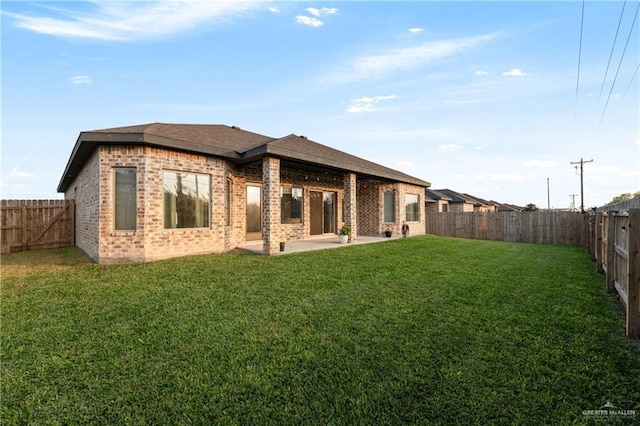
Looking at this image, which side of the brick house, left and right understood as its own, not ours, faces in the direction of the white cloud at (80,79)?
front

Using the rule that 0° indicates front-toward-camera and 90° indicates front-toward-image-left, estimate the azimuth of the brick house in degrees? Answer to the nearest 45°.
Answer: approximately 135°

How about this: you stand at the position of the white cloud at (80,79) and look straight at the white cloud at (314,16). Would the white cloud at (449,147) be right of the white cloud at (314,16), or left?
left
